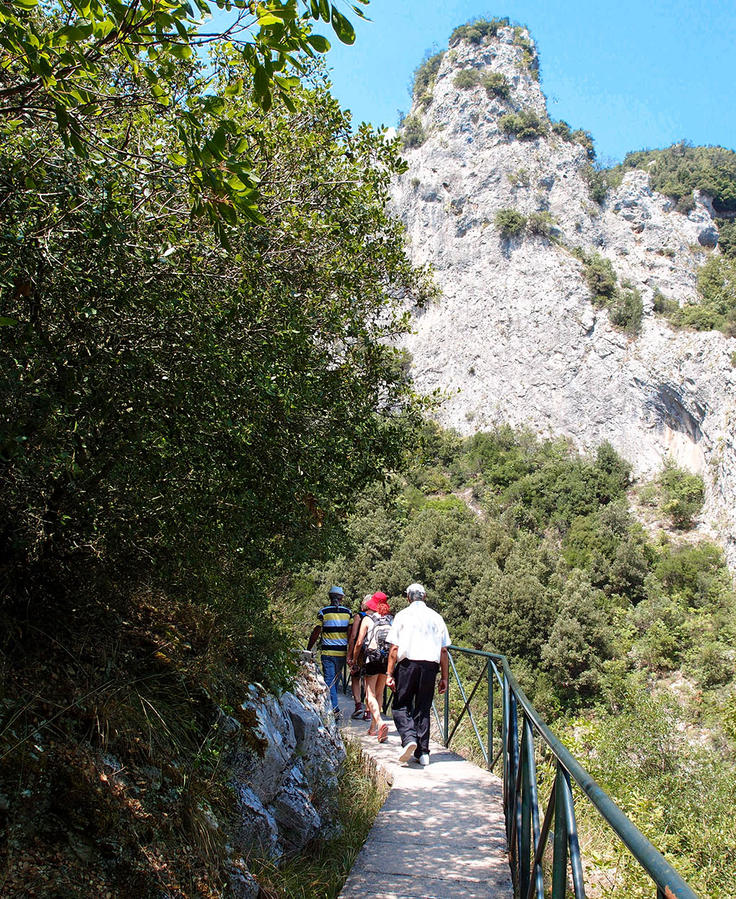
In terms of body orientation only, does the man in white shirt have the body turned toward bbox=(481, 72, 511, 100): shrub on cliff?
yes

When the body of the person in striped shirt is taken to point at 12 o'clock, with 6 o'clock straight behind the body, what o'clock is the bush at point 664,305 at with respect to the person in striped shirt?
The bush is roughly at 1 o'clock from the person in striped shirt.

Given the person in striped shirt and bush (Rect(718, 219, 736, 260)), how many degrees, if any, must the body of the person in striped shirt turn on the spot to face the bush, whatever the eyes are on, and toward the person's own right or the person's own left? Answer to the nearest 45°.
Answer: approximately 45° to the person's own right

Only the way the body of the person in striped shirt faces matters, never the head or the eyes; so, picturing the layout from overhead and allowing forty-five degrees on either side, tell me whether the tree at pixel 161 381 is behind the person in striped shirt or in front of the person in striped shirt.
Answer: behind

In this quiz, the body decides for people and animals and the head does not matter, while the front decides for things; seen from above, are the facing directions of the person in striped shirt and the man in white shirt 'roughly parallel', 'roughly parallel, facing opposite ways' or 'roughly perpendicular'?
roughly parallel

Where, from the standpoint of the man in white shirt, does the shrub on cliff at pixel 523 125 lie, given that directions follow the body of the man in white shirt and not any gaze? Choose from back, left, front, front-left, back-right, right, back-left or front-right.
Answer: front

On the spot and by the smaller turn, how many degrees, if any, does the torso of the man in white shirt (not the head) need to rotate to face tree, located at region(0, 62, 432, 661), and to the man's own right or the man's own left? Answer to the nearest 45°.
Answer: approximately 135° to the man's own left

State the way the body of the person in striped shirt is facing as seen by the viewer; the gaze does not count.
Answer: away from the camera

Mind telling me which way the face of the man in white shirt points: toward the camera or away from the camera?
away from the camera

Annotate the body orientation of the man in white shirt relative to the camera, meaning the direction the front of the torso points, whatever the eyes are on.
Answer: away from the camera

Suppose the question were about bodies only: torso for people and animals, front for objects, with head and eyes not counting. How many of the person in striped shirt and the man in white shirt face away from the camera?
2

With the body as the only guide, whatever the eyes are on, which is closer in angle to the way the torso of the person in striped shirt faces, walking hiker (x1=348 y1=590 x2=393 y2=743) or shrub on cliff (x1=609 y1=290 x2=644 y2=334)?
the shrub on cliff
